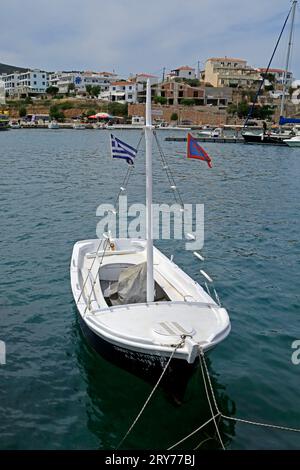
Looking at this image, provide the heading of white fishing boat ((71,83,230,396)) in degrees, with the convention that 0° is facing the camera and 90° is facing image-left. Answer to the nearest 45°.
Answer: approximately 315°
